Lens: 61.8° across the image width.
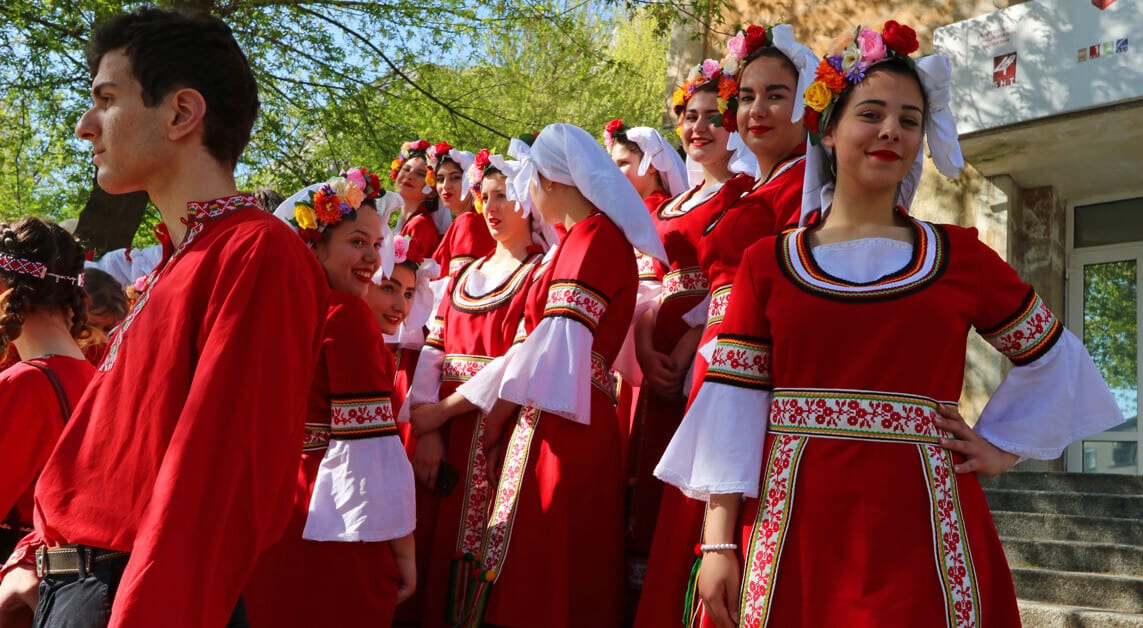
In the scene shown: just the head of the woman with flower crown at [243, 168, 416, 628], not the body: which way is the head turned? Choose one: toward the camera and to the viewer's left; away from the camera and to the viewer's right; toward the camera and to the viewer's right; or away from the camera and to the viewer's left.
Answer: toward the camera and to the viewer's right

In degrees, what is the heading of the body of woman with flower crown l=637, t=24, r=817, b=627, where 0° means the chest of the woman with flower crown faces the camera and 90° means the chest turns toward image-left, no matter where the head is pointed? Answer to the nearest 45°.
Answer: approximately 45°

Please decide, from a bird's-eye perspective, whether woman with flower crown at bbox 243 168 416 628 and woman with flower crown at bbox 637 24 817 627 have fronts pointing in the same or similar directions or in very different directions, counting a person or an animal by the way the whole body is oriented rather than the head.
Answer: very different directions

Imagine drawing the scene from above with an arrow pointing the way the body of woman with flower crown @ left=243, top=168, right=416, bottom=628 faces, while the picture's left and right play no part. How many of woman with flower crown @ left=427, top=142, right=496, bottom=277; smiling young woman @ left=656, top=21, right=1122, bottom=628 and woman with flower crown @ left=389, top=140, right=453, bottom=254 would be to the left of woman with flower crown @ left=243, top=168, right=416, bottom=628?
2

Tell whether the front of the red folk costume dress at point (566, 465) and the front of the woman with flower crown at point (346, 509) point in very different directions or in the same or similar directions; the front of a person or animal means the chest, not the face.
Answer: very different directions

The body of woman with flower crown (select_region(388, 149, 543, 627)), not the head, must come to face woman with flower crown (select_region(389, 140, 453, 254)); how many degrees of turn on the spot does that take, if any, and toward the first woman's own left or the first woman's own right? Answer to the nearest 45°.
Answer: approximately 135° to the first woman's own right

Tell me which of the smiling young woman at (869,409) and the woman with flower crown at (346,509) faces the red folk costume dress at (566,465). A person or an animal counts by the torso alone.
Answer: the woman with flower crown

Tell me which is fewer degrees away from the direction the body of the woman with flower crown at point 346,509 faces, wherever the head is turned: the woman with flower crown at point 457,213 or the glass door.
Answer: the glass door

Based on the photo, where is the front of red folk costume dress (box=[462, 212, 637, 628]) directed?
to the viewer's left
